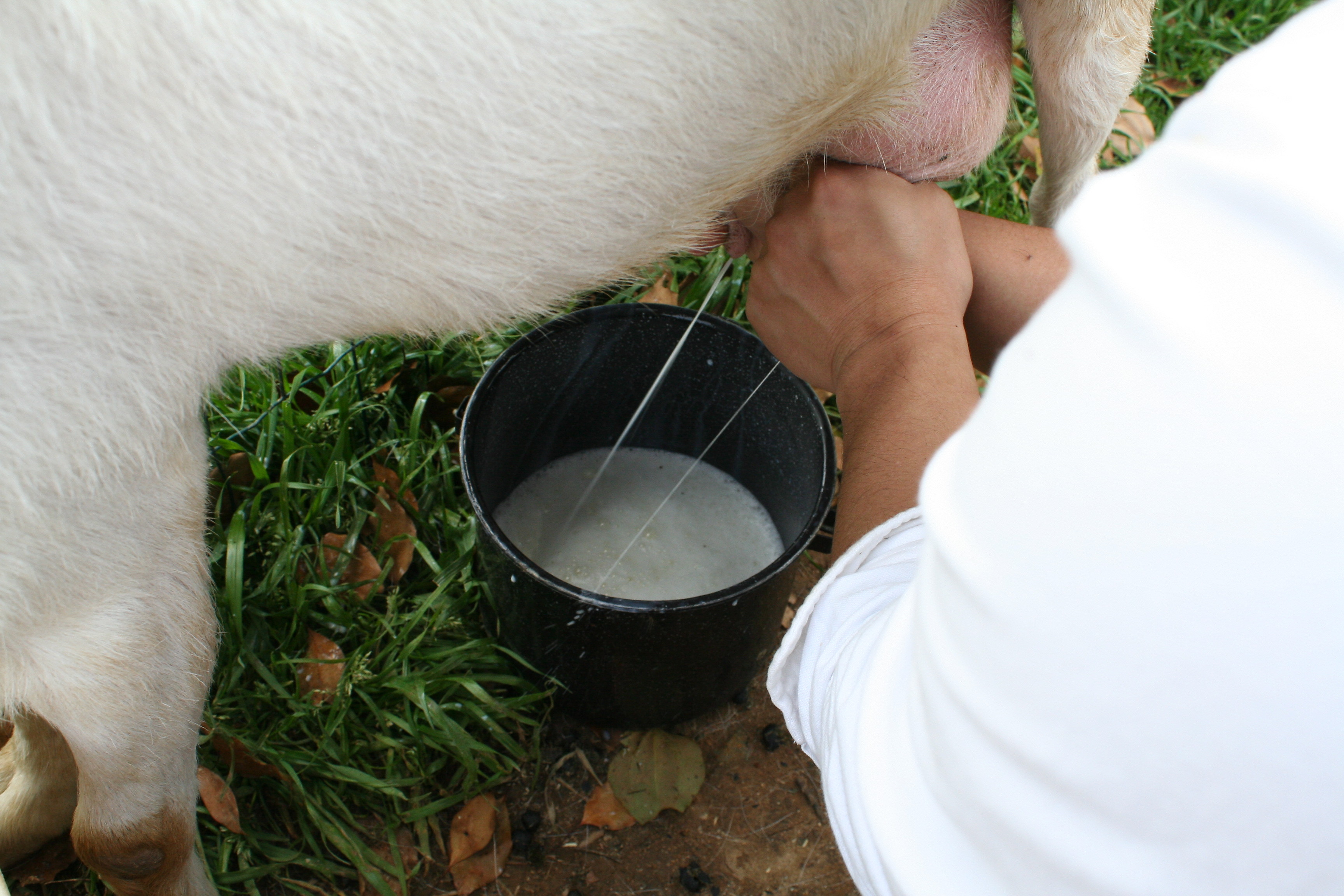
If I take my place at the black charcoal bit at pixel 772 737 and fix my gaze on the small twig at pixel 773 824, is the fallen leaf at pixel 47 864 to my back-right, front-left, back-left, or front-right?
front-right

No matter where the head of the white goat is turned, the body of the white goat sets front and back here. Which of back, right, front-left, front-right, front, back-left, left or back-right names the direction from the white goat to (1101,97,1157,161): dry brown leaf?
back

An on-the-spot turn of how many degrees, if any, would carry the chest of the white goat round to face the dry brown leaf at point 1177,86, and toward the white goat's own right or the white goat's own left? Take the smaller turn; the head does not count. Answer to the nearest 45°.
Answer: approximately 180°

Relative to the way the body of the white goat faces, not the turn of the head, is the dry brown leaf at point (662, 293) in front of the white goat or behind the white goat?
behind

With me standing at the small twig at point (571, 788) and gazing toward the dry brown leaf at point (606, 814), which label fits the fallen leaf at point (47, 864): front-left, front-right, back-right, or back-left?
back-right
